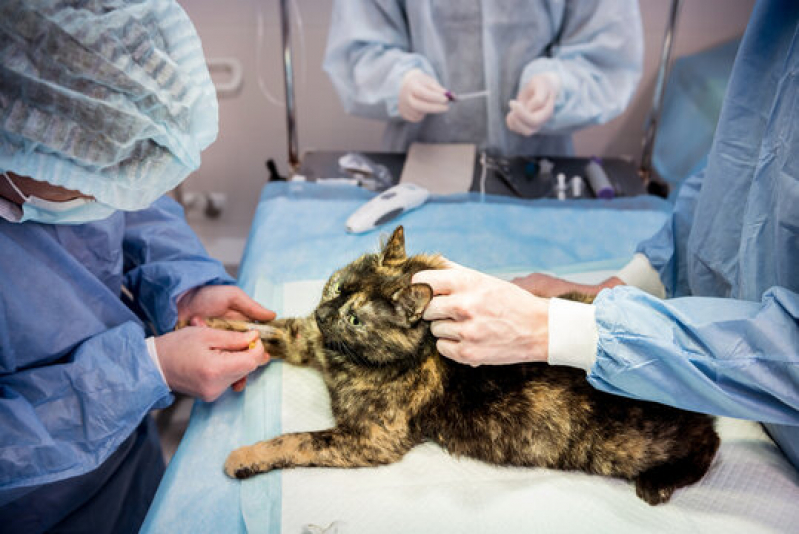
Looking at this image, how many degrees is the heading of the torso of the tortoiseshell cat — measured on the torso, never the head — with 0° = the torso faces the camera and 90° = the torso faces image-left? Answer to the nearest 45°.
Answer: approximately 90°

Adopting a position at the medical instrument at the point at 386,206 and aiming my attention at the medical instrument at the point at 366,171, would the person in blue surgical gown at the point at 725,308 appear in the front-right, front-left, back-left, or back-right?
back-right

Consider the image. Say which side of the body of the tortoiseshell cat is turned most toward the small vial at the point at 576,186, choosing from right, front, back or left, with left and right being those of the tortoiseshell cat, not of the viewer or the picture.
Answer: right

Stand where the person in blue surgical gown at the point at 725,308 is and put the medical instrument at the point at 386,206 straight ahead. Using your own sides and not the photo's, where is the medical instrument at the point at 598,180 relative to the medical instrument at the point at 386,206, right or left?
right
